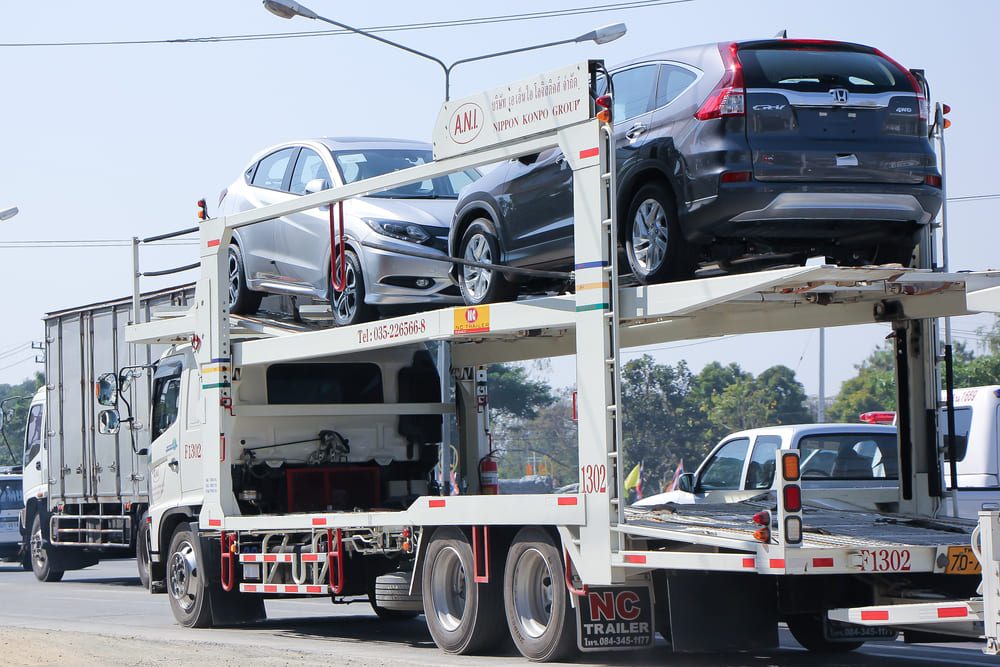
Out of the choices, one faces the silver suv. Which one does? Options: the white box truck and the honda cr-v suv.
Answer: the honda cr-v suv

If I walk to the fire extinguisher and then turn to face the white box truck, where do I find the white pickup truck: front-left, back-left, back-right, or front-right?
back-right

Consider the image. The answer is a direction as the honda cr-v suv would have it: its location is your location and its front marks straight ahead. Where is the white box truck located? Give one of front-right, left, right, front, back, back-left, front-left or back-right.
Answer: front

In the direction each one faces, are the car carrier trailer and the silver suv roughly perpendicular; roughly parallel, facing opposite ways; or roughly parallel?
roughly parallel, facing opposite ways

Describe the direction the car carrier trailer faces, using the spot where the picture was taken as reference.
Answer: facing away from the viewer and to the left of the viewer

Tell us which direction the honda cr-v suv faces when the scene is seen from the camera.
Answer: facing away from the viewer and to the left of the viewer

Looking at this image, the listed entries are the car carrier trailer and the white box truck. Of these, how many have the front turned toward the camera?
0

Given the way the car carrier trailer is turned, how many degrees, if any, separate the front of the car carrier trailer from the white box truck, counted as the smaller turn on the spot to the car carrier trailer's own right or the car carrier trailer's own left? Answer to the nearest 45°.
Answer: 0° — it already faces it

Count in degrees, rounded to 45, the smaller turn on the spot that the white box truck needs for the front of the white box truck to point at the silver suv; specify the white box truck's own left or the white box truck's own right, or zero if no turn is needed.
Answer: approximately 135° to the white box truck's own left

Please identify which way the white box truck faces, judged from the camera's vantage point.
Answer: facing away from the viewer and to the left of the viewer

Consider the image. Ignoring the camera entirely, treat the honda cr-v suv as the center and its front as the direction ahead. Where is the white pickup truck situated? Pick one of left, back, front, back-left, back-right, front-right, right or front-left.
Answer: front-right

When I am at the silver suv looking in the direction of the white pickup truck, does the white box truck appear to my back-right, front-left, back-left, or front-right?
back-left

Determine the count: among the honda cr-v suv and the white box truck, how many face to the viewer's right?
0

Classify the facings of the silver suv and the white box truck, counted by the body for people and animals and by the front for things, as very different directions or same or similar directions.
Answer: very different directions

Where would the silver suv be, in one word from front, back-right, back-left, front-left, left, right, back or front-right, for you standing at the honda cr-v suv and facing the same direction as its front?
front

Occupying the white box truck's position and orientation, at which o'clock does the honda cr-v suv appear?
The honda cr-v suv is roughly at 7 o'clock from the white box truck.

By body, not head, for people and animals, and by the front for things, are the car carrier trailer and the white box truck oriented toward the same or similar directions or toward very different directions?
same or similar directions
